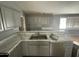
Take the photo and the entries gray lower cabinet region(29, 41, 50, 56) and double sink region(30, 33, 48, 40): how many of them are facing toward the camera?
2

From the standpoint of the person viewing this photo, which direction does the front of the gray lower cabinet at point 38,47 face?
facing the viewer

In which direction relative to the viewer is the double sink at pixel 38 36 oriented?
toward the camera
